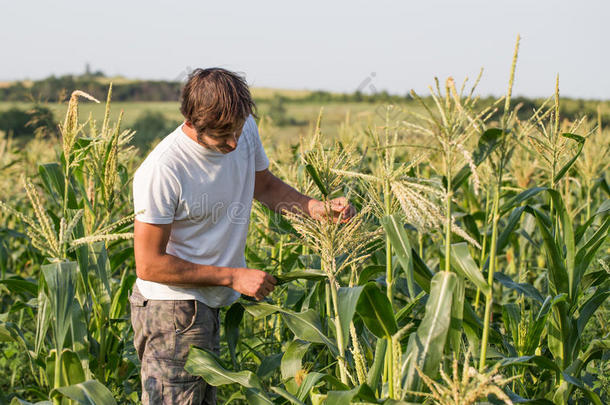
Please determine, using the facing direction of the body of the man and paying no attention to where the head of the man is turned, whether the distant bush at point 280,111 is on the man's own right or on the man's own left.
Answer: on the man's own left

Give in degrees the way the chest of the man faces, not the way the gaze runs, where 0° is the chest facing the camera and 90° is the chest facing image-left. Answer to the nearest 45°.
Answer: approximately 315°
